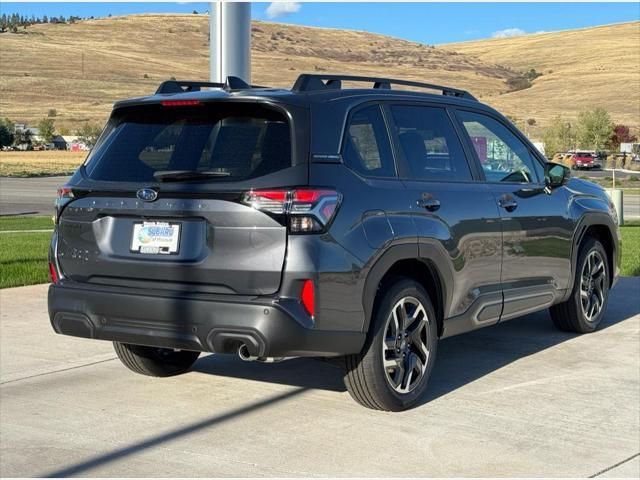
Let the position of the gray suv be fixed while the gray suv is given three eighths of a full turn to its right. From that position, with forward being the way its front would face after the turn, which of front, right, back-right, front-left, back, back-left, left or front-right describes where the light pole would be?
back

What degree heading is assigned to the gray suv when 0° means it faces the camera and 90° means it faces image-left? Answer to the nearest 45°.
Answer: approximately 225°
